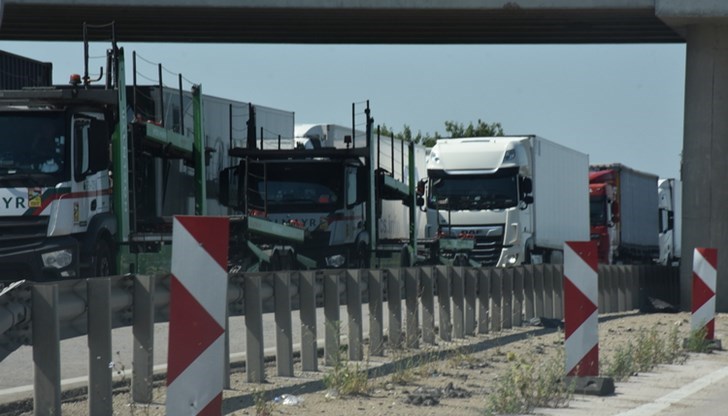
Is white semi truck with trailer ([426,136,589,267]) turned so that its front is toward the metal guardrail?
yes

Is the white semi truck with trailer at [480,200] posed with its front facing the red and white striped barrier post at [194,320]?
yes

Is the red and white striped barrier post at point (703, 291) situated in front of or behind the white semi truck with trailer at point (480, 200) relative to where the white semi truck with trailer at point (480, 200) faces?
in front

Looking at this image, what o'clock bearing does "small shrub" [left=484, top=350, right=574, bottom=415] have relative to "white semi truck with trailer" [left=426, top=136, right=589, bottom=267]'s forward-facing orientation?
The small shrub is roughly at 12 o'clock from the white semi truck with trailer.

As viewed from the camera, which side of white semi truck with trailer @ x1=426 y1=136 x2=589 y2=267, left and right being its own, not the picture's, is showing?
front

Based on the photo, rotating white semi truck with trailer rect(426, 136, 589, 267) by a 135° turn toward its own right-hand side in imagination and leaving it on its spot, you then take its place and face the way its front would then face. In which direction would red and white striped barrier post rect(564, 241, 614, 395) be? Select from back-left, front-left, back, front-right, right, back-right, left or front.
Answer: back-left

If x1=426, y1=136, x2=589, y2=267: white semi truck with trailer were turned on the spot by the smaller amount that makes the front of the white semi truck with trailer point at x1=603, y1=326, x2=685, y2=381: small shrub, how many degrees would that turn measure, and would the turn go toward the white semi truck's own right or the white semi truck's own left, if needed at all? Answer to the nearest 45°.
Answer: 0° — it already faces it

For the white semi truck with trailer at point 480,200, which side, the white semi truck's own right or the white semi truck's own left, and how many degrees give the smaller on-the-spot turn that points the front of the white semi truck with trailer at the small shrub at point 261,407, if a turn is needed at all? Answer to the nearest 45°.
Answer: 0° — it already faces it

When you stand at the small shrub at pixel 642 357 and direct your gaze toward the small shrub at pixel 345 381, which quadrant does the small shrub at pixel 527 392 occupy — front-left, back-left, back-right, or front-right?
front-left

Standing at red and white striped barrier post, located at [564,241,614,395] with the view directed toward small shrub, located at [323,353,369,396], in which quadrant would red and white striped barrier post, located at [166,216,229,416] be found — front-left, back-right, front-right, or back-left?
front-left

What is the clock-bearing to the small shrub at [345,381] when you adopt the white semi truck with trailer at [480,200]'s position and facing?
The small shrub is roughly at 12 o'clock from the white semi truck with trailer.

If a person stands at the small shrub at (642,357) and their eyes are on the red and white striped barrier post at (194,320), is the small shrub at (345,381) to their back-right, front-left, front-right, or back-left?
front-right
